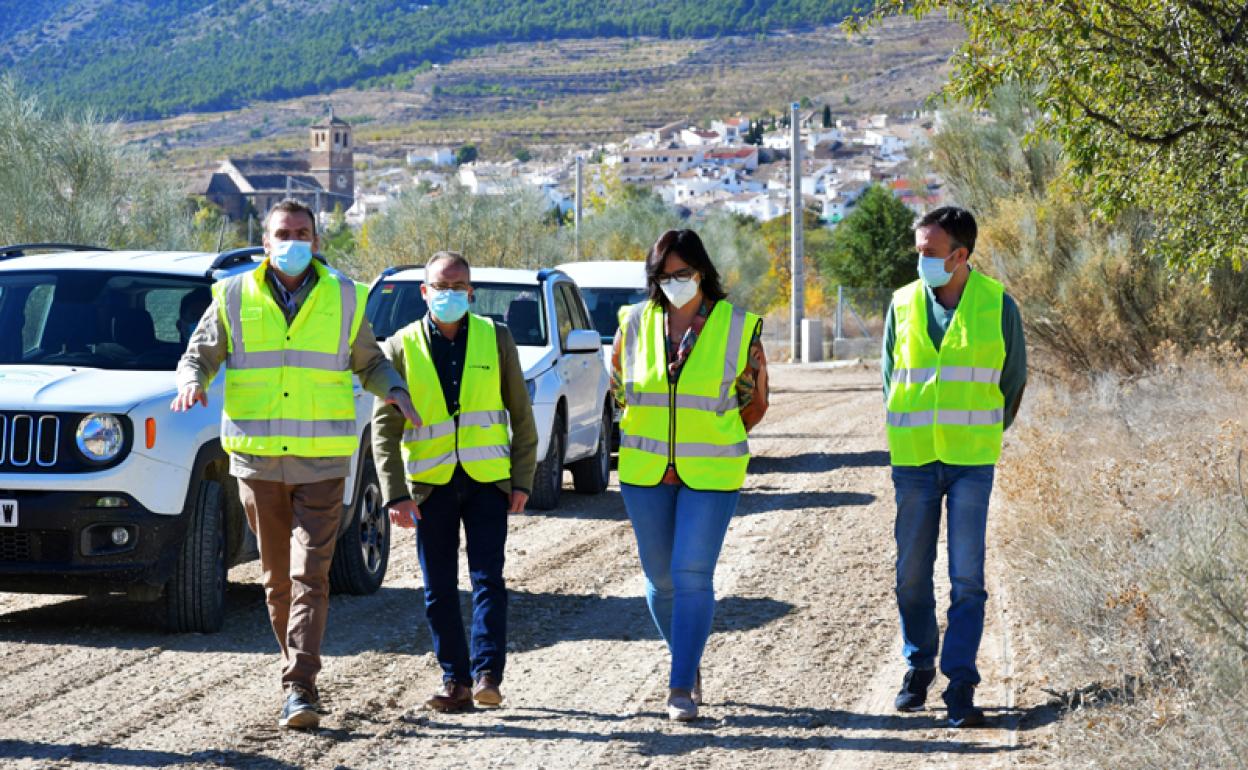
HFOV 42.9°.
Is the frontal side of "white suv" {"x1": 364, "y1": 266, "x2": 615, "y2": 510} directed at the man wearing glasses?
yes

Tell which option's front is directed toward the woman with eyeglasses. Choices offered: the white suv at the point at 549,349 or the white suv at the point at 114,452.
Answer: the white suv at the point at 549,349

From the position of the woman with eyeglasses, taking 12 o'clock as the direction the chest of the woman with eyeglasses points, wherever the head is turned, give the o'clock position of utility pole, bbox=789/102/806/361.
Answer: The utility pole is roughly at 6 o'clock from the woman with eyeglasses.

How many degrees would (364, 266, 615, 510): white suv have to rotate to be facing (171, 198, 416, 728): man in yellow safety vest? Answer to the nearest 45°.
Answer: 0° — it already faces them

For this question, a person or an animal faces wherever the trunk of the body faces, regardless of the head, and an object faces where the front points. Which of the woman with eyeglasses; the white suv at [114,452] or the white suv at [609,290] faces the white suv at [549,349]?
the white suv at [609,290]

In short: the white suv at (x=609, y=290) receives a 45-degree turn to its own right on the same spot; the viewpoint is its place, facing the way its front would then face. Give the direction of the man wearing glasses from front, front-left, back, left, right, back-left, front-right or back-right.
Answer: front-left

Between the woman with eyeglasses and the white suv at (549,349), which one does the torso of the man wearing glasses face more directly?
the woman with eyeglasses

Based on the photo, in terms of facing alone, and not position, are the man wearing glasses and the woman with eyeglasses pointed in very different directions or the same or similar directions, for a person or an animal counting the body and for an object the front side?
same or similar directions

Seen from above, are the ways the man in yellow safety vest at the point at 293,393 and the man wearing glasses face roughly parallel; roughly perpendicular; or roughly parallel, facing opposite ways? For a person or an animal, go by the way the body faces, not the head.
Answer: roughly parallel

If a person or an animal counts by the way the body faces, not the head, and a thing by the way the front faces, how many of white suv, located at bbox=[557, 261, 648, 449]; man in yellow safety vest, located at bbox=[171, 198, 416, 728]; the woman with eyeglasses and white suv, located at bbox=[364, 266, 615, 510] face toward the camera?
4

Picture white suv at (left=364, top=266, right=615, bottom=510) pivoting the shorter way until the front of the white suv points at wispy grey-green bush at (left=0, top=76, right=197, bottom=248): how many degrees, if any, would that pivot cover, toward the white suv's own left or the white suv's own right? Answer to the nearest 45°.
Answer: approximately 135° to the white suv's own right

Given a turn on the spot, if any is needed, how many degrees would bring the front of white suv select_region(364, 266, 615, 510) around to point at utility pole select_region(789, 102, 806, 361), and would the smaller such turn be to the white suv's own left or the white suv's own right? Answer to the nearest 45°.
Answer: approximately 180°

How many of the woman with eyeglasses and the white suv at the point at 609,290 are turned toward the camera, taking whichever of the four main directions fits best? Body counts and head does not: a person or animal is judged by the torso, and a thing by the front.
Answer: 2

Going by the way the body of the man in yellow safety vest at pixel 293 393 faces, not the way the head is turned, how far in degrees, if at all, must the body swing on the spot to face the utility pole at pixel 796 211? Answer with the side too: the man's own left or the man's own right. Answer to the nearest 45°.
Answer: approximately 180°

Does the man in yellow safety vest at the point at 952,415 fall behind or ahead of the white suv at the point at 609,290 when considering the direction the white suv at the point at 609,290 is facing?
ahead

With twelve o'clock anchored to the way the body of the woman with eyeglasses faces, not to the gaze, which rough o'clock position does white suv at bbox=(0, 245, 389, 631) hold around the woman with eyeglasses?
The white suv is roughly at 4 o'clock from the woman with eyeglasses.

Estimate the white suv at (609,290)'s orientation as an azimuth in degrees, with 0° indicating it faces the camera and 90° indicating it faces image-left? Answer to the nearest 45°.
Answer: approximately 0°

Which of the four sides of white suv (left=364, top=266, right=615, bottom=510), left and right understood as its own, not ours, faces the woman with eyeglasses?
front

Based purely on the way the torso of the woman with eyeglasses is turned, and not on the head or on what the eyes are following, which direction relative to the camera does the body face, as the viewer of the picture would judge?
toward the camera

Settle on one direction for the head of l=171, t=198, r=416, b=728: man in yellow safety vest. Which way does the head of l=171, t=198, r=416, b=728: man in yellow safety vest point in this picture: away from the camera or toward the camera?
toward the camera

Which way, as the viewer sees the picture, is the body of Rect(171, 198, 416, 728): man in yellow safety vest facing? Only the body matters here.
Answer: toward the camera
